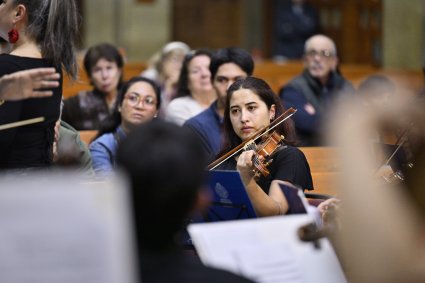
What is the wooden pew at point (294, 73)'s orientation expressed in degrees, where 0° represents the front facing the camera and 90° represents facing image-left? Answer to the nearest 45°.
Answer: approximately 0°

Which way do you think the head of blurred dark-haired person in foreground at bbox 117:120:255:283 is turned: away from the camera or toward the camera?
away from the camera

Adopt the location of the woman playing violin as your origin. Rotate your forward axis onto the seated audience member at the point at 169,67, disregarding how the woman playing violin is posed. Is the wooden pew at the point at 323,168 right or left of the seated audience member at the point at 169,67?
right

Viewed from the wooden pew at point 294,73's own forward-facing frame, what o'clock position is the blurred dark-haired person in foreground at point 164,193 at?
The blurred dark-haired person in foreground is roughly at 12 o'clock from the wooden pew.

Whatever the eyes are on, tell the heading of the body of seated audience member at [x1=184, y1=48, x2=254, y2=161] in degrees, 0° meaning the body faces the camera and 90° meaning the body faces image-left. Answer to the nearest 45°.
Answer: approximately 0°

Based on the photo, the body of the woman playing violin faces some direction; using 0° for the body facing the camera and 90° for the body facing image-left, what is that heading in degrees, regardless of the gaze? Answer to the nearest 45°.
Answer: approximately 45°
